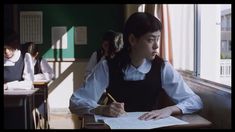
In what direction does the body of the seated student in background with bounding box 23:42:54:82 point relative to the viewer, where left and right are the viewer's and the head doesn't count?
facing the viewer and to the left of the viewer

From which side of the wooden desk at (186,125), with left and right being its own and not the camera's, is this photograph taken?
back

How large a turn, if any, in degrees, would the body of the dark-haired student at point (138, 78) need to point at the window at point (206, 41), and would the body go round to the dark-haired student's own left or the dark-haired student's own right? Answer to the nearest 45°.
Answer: approximately 135° to the dark-haired student's own left

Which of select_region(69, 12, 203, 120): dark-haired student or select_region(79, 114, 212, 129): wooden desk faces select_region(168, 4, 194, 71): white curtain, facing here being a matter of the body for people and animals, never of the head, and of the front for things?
the wooden desk

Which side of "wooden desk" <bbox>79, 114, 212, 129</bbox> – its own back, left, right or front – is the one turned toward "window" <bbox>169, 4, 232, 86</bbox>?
right

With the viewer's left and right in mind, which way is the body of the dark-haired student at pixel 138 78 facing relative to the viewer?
facing the viewer

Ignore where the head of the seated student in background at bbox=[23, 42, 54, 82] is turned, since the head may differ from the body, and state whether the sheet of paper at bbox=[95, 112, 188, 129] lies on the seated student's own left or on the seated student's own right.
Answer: on the seated student's own left

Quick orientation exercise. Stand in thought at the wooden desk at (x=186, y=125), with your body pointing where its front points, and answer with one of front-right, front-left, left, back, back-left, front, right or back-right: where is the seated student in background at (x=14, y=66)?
front-left

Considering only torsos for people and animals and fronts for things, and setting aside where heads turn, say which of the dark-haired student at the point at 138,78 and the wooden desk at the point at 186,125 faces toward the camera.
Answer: the dark-haired student

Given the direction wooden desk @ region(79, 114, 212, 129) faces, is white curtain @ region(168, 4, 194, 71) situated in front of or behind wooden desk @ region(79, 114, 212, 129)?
in front
